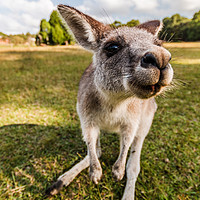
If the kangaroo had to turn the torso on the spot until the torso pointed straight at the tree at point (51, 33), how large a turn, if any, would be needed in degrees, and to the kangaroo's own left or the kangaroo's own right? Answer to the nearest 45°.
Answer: approximately 135° to the kangaroo's own right

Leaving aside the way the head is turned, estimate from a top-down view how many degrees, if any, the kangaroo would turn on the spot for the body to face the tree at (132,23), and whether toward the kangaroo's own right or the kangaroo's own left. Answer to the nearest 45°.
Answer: approximately 180°

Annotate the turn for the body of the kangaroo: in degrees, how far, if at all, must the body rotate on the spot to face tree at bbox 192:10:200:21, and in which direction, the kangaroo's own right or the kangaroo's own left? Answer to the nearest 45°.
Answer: approximately 135° to the kangaroo's own left

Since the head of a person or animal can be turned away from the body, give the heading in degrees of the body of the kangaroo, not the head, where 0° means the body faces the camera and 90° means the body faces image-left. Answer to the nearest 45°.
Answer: approximately 0°

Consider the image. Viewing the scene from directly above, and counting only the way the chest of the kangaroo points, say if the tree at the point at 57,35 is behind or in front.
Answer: behind
